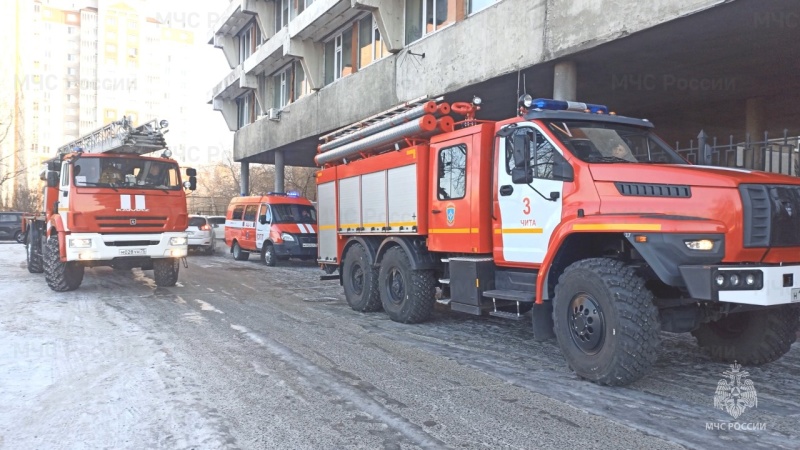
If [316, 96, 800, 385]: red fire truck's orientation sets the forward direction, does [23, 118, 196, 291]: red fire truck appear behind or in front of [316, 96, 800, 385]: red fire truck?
behind

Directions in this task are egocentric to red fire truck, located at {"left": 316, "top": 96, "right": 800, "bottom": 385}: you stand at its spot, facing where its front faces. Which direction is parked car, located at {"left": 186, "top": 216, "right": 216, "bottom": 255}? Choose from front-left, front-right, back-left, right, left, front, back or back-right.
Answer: back

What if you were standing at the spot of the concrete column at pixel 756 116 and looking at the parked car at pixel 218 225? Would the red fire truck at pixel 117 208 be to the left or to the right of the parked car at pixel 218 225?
left

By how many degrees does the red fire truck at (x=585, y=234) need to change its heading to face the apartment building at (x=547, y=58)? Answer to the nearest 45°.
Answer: approximately 135° to its left

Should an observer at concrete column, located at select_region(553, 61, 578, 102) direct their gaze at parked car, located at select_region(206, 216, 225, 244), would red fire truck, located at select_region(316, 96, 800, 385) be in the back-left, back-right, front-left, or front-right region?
back-left

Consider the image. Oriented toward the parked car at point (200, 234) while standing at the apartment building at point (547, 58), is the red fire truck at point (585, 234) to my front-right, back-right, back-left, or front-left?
back-left

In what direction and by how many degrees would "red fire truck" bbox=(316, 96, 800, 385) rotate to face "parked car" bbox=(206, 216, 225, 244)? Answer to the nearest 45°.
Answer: approximately 180°

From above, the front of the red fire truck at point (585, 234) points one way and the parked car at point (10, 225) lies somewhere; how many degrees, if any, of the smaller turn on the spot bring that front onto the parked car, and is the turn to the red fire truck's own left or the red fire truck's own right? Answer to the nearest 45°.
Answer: approximately 180°

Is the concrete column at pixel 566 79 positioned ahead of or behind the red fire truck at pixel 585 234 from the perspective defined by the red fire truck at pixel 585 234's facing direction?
behind

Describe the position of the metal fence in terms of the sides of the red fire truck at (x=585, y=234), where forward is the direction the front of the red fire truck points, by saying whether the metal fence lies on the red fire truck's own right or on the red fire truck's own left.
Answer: on the red fire truck's own left

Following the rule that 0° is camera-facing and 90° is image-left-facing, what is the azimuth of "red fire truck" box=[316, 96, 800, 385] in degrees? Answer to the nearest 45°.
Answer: approximately 315°

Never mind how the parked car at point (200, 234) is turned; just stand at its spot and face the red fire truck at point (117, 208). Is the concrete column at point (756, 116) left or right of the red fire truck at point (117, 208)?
left

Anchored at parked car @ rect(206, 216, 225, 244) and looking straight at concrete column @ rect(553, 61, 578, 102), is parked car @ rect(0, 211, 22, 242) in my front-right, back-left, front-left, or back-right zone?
back-right

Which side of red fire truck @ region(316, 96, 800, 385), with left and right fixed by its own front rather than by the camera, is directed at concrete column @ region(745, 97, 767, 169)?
left
